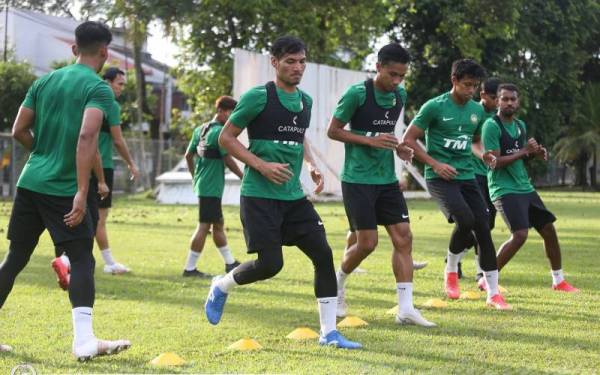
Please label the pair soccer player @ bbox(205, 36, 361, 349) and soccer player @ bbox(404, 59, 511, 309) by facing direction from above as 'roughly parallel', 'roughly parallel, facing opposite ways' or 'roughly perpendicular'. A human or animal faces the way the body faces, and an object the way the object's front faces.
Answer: roughly parallel

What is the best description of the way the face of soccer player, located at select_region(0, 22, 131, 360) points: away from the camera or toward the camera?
away from the camera

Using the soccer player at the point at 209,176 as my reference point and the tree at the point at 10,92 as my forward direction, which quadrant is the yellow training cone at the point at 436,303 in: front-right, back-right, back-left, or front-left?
back-right

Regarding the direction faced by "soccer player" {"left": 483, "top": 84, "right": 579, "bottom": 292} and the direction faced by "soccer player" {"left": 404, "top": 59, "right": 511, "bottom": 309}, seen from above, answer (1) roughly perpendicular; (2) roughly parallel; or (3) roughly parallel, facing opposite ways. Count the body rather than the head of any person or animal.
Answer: roughly parallel

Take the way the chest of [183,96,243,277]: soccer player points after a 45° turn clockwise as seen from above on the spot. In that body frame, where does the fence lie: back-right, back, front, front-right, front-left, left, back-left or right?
left

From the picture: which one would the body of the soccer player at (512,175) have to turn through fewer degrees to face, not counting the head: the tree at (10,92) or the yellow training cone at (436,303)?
the yellow training cone

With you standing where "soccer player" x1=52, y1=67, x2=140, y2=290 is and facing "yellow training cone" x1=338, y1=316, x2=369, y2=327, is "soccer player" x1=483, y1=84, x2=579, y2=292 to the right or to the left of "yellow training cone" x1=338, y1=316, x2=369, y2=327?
left

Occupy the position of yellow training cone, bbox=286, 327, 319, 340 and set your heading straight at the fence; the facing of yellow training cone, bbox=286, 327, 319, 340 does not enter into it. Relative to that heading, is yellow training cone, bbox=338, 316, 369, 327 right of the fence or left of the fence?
right

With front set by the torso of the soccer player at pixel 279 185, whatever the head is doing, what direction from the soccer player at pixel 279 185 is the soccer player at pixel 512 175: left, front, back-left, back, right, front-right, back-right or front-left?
left

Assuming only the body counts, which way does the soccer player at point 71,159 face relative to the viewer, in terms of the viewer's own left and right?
facing away from the viewer and to the right of the viewer

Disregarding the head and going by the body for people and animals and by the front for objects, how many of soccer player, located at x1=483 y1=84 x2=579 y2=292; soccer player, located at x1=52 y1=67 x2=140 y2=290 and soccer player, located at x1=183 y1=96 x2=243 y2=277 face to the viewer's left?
0

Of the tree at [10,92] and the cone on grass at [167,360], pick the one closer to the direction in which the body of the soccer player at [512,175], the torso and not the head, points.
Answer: the cone on grass

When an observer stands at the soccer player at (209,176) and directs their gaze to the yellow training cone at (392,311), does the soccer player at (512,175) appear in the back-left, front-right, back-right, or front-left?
front-left

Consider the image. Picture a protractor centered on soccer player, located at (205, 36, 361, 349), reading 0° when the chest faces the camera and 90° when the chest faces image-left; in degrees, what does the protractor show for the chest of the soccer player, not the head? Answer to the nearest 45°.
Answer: approximately 315°
